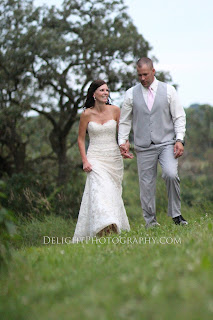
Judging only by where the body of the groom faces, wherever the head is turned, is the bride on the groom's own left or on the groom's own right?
on the groom's own right

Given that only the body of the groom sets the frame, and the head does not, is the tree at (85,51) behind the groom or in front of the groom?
behind

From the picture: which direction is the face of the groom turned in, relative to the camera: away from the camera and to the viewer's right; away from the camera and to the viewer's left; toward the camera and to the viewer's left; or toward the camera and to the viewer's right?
toward the camera and to the viewer's left

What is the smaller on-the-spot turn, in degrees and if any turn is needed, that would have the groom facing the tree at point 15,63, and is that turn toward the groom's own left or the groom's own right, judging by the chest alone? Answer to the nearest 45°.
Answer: approximately 135° to the groom's own right

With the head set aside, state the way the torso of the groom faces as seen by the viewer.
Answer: toward the camera

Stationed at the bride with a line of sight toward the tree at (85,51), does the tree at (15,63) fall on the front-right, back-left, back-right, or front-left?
front-left

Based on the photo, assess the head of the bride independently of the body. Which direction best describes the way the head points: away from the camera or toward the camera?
toward the camera
